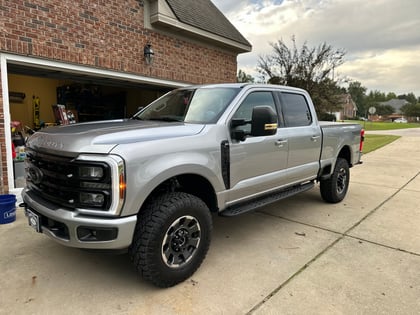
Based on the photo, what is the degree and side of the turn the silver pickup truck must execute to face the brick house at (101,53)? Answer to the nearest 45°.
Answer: approximately 135° to its right

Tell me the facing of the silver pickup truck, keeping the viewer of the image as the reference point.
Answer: facing the viewer and to the left of the viewer

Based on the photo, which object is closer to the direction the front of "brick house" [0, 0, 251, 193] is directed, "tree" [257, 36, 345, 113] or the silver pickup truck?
the silver pickup truck

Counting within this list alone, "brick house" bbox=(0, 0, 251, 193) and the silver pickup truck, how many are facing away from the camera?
0

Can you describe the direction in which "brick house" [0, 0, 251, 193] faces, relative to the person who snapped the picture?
facing the viewer and to the right of the viewer

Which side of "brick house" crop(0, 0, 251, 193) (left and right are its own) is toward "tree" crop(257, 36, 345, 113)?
left

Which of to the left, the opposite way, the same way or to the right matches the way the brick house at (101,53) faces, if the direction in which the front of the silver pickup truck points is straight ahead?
to the left
